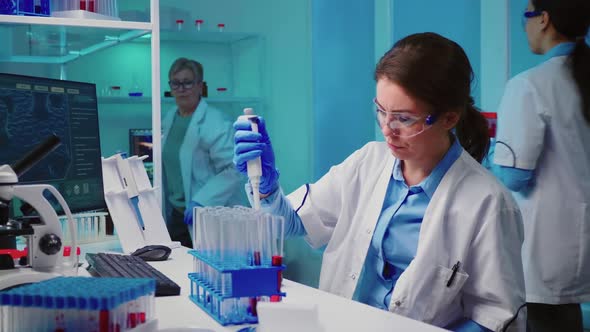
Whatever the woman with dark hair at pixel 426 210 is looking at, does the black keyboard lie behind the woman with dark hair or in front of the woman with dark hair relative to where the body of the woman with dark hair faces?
in front

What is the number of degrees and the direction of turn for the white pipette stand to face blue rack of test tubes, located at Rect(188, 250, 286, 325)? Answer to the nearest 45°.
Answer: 0° — it already faces it

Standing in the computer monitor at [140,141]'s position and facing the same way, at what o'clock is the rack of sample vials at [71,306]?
The rack of sample vials is roughly at 12 o'clock from the computer monitor.

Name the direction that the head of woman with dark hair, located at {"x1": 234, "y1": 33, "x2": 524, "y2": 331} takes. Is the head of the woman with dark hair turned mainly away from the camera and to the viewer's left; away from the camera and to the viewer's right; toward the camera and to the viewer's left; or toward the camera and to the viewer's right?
toward the camera and to the viewer's left

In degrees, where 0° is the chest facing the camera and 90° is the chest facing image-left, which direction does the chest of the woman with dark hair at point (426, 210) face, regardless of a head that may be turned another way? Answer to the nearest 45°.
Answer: approximately 45°

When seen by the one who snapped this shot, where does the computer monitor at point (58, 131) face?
facing the viewer and to the right of the viewer

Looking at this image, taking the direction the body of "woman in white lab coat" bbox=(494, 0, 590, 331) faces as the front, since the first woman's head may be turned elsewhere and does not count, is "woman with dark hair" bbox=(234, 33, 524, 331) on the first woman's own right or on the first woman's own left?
on the first woman's own left

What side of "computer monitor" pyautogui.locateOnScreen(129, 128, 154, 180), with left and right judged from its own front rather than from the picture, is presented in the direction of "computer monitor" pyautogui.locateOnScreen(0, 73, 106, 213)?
front

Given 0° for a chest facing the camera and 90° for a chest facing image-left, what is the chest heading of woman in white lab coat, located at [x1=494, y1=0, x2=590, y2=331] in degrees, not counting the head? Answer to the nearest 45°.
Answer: approximately 135°

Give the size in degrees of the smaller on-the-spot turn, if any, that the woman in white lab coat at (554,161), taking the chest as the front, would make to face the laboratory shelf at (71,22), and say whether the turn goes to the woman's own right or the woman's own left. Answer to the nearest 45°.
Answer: approximately 90° to the woman's own left

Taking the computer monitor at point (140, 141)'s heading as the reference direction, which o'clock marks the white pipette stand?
The white pipette stand is roughly at 12 o'clock from the computer monitor.

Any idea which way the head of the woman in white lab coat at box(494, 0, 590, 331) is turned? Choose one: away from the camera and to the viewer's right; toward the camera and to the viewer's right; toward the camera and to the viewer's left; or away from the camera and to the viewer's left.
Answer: away from the camera and to the viewer's left
